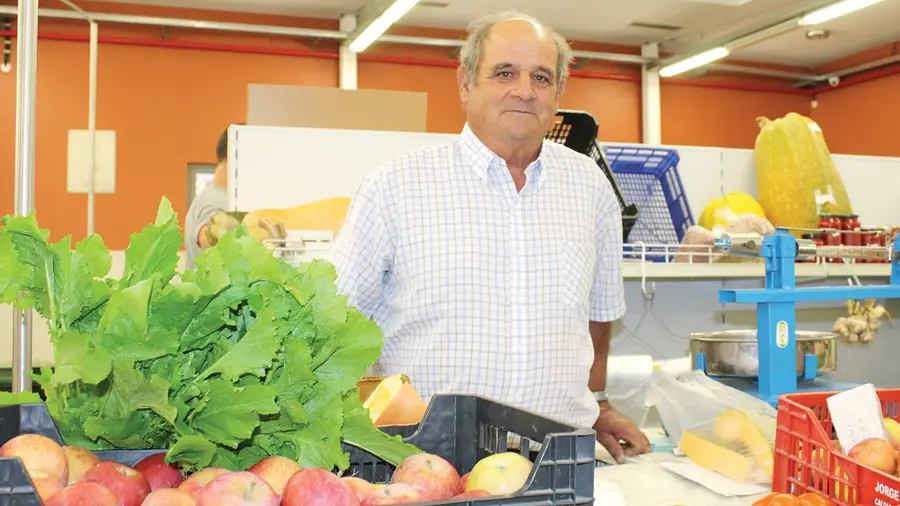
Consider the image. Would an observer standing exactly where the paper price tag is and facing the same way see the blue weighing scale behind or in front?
behind

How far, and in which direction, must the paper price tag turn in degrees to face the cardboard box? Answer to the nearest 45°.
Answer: approximately 135° to its right

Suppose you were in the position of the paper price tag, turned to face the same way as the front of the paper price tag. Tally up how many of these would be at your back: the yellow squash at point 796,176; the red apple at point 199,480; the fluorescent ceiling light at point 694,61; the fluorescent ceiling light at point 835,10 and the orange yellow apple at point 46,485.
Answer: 3

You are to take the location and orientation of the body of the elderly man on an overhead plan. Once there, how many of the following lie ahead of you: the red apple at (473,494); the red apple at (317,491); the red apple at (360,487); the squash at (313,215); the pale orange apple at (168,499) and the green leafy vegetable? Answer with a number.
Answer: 5

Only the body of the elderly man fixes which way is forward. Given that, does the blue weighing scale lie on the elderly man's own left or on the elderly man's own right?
on the elderly man's own left

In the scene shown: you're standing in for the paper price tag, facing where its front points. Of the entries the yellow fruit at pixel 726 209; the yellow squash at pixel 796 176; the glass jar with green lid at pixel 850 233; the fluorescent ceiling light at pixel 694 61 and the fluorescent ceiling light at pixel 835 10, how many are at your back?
5

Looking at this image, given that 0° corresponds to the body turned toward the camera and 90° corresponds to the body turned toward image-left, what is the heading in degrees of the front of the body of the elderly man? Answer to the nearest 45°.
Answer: approximately 0°

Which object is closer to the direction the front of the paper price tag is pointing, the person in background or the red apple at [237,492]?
the red apple

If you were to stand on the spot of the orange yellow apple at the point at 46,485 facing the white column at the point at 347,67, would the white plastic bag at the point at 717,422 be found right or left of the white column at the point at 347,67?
right

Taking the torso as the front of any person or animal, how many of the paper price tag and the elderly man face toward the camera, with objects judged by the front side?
2

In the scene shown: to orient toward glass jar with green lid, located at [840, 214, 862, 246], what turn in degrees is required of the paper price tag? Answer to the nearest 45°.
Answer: approximately 180°

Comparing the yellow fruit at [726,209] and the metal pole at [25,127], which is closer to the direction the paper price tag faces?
the metal pole

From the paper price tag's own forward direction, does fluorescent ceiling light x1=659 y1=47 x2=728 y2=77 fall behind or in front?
behind

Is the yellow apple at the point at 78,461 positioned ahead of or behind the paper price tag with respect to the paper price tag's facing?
ahead
